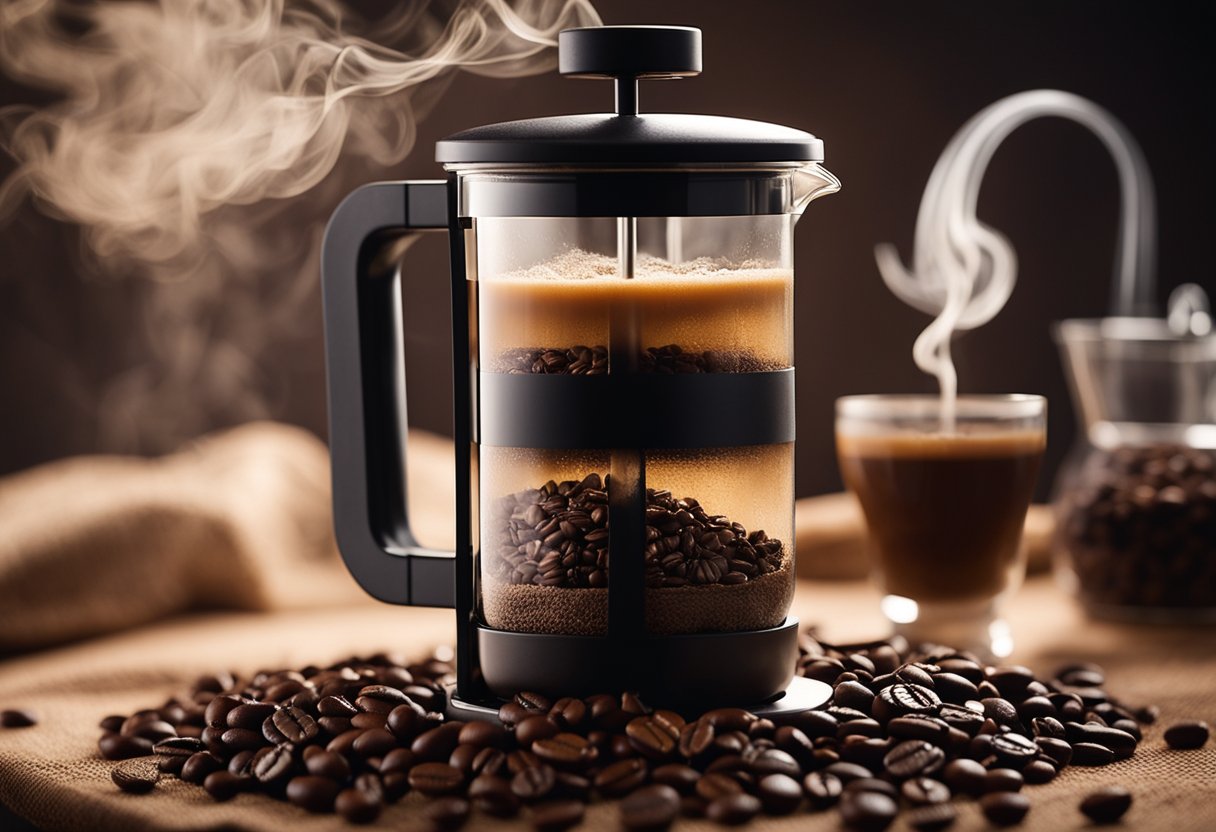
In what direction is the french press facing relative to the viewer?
to the viewer's right

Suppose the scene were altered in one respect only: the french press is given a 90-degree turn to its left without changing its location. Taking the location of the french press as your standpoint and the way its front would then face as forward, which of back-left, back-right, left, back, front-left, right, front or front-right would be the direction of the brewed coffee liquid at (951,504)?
front-right
